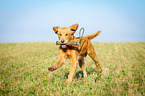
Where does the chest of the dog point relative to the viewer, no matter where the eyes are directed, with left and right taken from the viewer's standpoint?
facing the viewer and to the left of the viewer
